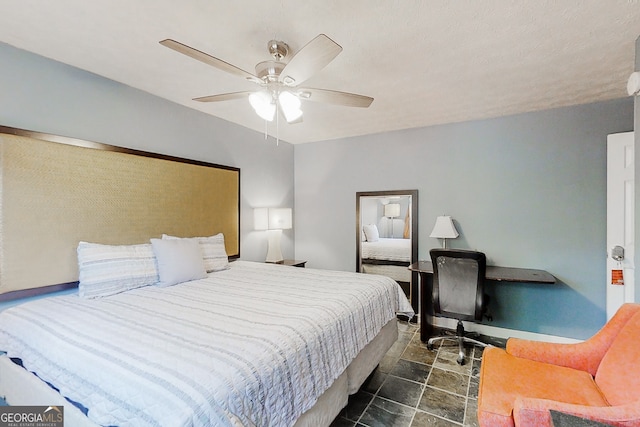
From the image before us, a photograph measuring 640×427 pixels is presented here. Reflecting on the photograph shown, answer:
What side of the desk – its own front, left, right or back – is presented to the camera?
front

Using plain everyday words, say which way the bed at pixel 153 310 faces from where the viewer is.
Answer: facing the viewer and to the right of the viewer

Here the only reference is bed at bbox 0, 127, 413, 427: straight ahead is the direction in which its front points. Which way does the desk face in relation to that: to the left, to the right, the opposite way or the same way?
to the right

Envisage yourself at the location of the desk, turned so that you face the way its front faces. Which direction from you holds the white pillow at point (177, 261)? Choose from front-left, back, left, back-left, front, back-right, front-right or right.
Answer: front-right

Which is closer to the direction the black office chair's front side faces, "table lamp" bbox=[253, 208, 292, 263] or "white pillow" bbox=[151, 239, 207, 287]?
the table lamp

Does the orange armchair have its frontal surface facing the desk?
no

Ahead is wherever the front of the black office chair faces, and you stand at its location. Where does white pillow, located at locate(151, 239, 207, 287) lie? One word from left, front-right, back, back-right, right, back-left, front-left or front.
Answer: back-left

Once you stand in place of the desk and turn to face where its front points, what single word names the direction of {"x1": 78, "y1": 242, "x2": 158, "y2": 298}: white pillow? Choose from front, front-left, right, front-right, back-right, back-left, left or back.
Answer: front-right

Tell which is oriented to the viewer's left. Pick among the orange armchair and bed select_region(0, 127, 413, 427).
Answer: the orange armchair

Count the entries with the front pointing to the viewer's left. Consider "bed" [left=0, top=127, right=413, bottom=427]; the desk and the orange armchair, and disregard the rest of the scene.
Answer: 1

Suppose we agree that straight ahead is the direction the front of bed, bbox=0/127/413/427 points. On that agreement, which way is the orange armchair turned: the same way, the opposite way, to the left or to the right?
the opposite way

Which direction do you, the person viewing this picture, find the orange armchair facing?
facing to the left of the viewer

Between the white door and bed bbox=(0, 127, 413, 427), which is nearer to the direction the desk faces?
the bed

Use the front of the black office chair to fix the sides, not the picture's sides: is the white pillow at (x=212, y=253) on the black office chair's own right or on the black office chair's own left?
on the black office chair's own left

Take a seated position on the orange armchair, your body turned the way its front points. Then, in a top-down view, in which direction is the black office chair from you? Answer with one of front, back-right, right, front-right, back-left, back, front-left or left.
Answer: front-right

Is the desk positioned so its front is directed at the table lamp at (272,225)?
no

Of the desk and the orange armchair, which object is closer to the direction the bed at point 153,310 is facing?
the orange armchair

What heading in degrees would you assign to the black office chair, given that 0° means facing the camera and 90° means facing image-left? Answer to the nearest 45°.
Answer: approximately 180°

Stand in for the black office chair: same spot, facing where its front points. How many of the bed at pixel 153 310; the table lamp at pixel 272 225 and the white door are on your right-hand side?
1
